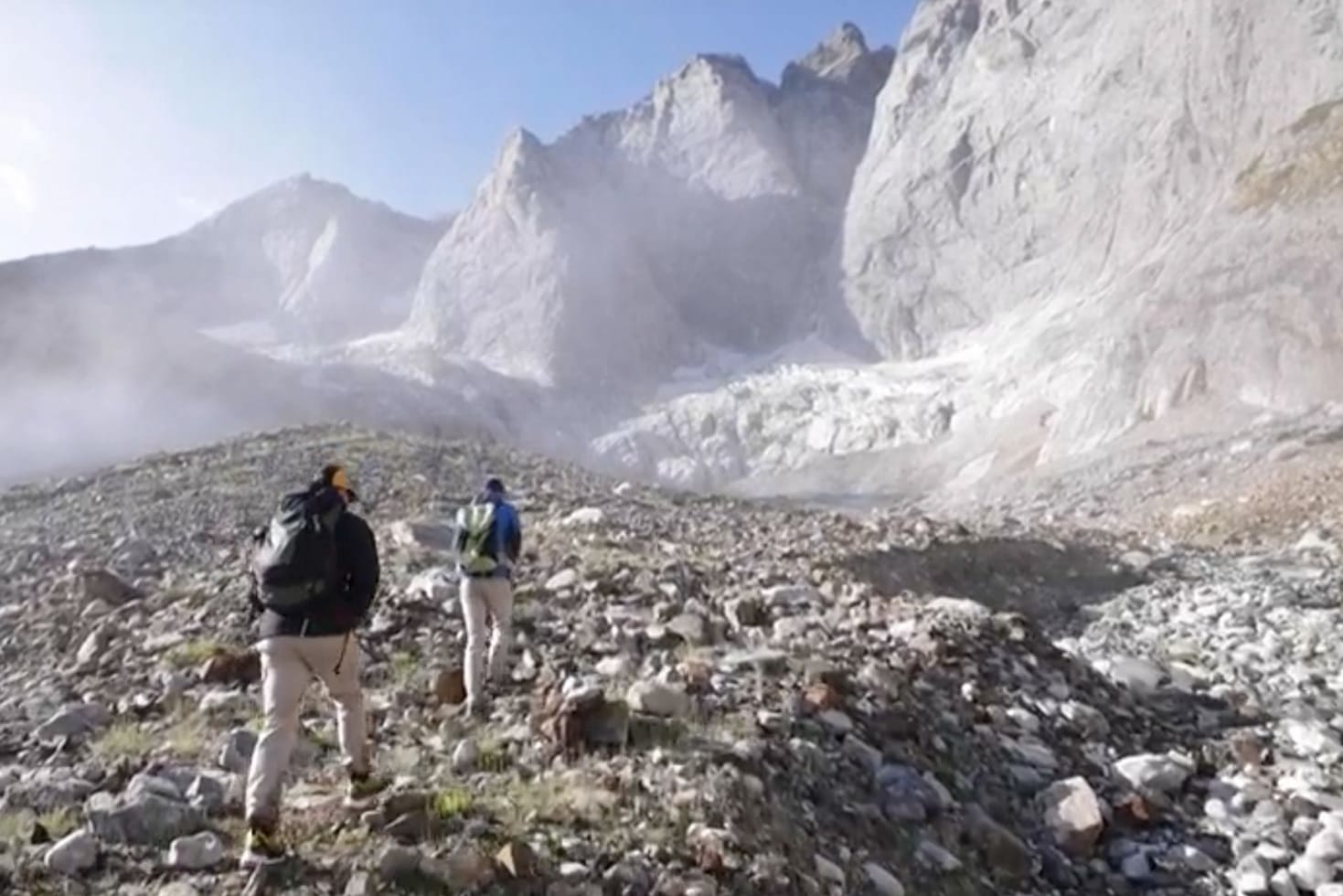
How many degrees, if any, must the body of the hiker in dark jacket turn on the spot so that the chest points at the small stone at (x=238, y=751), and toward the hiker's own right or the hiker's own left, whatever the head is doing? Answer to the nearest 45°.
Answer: approximately 90° to the hiker's own left

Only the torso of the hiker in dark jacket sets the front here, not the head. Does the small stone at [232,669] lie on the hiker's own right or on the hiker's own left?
on the hiker's own left

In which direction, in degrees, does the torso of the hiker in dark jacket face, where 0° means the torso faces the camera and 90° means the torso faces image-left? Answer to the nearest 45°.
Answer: approximately 225°

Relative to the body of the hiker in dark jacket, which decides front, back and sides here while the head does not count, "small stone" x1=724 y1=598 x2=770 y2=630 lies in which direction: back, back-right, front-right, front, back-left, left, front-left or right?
front

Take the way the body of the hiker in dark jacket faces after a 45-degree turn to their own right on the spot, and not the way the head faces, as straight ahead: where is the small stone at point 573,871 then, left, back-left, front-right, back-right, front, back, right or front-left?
front-right

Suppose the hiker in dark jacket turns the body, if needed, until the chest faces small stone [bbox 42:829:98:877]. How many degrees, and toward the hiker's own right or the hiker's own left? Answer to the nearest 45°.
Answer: approximately 135° to the hiker's own left

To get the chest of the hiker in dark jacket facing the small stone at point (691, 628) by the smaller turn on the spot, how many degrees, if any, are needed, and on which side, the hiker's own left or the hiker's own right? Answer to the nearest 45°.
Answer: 0° — they already face it

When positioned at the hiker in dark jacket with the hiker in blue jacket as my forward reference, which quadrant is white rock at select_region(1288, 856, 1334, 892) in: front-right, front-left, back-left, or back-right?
front-right

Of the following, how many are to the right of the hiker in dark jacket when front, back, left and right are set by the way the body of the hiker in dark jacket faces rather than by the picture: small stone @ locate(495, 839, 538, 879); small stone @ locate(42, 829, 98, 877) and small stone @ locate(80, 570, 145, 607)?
1

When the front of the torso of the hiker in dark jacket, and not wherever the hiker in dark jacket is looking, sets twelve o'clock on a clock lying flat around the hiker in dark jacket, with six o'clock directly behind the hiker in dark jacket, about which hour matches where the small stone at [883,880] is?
The small stone is roughly at 2 o'clock from the hiker in dark jacket.

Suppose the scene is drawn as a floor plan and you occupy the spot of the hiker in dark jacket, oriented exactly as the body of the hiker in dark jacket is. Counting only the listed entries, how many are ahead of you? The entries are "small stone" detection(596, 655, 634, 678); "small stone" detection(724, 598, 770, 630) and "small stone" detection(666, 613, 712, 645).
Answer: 3

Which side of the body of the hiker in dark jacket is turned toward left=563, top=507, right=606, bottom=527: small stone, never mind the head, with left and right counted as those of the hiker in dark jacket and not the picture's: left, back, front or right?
front

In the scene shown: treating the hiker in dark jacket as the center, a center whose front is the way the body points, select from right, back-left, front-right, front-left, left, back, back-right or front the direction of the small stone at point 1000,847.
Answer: front-right

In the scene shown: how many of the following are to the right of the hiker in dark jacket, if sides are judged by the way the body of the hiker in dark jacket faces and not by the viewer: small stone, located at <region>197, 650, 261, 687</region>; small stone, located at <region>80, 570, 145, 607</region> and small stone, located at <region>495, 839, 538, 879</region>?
1

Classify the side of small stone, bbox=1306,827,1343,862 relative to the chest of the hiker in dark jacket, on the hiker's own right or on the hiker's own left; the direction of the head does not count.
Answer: on the hiker's own right

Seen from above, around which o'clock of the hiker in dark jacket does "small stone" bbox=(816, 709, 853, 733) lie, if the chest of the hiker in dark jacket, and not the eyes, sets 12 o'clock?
The small stone is roughly at 1 o'clock from the hiker in dark jacket.

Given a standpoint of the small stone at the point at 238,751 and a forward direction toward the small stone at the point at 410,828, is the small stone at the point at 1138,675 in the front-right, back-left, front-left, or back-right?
front-left

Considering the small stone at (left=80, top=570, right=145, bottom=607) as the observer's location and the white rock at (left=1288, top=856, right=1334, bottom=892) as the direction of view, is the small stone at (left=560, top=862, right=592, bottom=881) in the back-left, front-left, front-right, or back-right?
front-right

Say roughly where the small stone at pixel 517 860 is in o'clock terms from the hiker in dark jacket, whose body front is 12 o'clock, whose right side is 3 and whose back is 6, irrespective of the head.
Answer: The small stone is roughly at 3 o'clock from the hiker in dark jacket.
